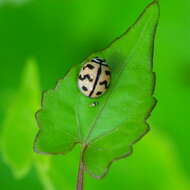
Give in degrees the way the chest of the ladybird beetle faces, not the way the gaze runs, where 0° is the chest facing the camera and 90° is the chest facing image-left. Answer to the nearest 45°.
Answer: approximately 180°
